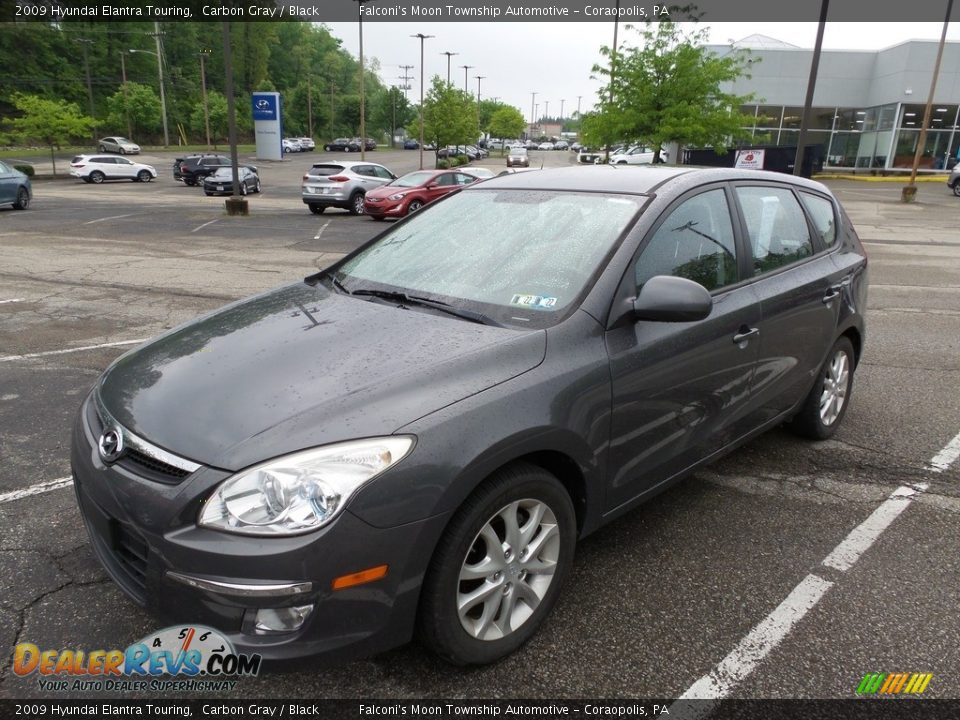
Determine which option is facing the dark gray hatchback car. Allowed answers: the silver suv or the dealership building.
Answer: the dealership building

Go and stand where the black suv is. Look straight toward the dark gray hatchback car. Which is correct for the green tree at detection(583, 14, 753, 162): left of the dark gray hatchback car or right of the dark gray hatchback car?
left

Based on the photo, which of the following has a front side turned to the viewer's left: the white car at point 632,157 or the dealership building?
the white car

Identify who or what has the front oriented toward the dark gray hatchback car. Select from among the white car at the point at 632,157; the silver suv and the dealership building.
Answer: the dealership building

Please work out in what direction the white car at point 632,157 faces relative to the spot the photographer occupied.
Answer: facing to the left of the viewer

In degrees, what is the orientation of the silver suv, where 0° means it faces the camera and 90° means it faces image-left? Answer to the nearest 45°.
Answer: approximately 225°

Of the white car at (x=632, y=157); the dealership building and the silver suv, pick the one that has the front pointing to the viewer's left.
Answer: the white car

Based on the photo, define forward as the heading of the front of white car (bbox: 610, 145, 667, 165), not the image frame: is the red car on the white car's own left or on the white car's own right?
on the white car's own left

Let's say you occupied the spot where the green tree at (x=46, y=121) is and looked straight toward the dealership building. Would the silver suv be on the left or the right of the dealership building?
right

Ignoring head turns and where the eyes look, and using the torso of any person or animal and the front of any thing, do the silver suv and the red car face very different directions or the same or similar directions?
very different directions

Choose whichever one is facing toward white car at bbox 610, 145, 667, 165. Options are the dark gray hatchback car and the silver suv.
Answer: the silver suv
